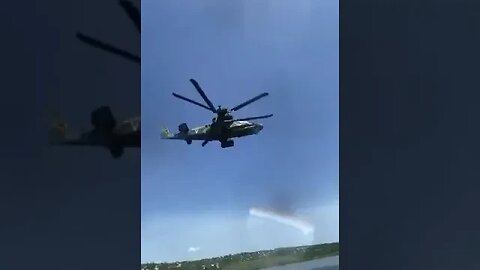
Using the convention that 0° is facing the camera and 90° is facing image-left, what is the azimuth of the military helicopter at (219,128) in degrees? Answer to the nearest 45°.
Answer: approximately 270°
